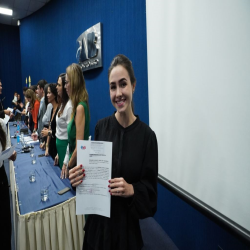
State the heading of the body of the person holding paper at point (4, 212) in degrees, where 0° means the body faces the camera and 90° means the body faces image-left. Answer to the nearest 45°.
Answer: approximately 270°

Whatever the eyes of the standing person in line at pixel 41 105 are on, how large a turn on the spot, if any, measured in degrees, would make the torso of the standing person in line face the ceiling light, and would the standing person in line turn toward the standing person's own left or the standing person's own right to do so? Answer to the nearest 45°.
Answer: approximately 90° to the standing person's own right

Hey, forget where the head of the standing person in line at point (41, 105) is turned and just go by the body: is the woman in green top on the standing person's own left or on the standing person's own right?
on the standing person's own left

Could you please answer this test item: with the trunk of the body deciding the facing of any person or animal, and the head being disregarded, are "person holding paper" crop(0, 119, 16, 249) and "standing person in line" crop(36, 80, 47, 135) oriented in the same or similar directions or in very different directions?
very different directions

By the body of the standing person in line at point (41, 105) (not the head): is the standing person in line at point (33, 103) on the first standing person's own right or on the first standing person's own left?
on the first standing person's own right
